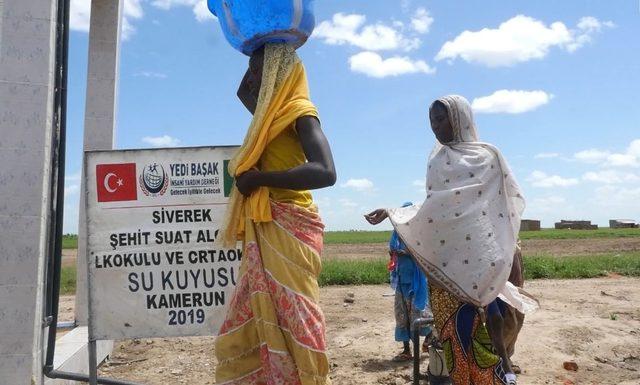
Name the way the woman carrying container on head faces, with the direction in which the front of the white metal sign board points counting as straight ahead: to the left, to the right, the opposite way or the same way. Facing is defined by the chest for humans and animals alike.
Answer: to the right

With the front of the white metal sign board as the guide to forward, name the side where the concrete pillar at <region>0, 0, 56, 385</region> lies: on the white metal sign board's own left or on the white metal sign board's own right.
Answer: on the white metal sign board's own right

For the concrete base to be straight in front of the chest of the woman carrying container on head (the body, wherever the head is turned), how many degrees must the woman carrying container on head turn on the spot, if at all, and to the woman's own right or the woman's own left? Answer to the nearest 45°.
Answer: approximately 45° to the woman's own right

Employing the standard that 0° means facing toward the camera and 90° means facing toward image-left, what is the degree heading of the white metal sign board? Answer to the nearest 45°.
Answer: approximately 0°

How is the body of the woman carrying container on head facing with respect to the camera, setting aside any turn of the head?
to the viewer's left

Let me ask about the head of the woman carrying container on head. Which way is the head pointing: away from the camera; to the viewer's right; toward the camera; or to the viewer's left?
to the viewer's left

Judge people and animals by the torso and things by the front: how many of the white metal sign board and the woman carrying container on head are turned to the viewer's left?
1

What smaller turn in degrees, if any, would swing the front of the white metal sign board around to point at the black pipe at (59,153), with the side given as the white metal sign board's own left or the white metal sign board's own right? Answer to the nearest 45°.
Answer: approximately 90° to the white metal sign board's own right
